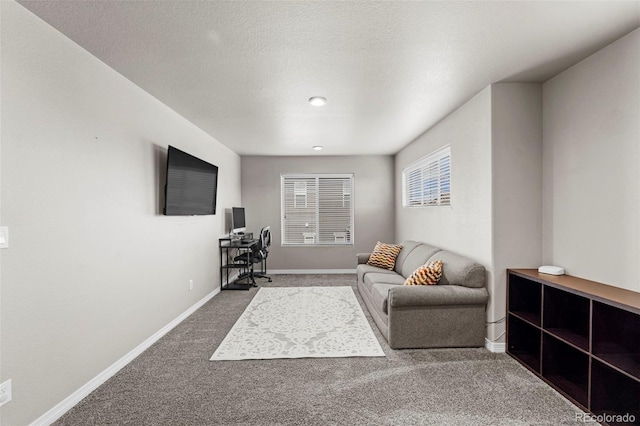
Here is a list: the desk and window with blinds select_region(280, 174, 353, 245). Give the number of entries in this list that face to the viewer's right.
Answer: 1

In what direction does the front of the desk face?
to the viewer's right

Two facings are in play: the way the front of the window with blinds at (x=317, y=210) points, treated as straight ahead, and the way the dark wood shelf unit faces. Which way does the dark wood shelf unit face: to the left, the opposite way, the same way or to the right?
to the right

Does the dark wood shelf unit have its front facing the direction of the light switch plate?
yes

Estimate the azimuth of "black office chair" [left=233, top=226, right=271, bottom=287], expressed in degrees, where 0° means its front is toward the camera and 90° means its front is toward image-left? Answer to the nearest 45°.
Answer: approximately 90°

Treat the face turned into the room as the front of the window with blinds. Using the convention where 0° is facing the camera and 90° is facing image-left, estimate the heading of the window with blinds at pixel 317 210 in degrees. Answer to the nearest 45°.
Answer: approximately 0°

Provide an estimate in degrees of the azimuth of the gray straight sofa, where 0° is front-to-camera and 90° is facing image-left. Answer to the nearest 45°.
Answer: approximately 90°

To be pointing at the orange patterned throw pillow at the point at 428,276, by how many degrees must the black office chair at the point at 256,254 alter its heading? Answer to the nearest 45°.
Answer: approximately 135° to its left

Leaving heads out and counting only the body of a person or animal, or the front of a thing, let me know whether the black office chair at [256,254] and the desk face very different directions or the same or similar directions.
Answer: very different directions

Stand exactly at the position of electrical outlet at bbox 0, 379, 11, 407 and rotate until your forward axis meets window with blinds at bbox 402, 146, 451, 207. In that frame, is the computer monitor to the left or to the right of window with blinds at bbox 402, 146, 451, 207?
left
